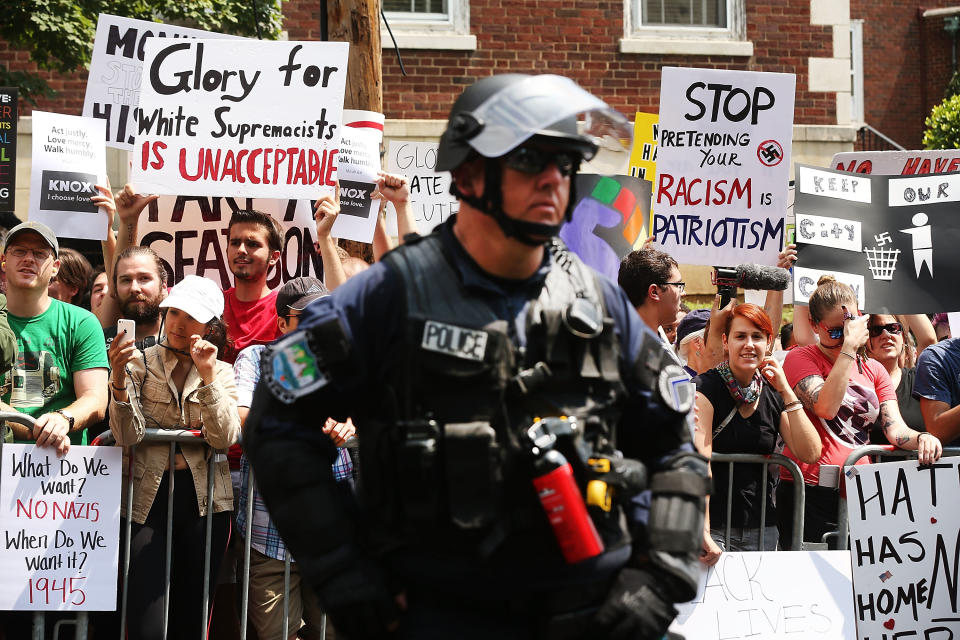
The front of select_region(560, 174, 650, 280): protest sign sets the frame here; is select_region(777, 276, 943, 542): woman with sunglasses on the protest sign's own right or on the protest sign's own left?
on the protest sign's own left

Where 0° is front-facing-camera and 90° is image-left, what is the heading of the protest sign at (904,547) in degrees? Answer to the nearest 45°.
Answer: approximately 0°

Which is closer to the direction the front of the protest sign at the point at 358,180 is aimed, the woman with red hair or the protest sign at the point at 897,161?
the woman with red hair

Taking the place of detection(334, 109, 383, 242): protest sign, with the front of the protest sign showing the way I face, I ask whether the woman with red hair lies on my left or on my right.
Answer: on my left

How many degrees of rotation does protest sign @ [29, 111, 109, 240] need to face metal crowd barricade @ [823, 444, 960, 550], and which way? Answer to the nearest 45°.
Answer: approximately 45° to its left
